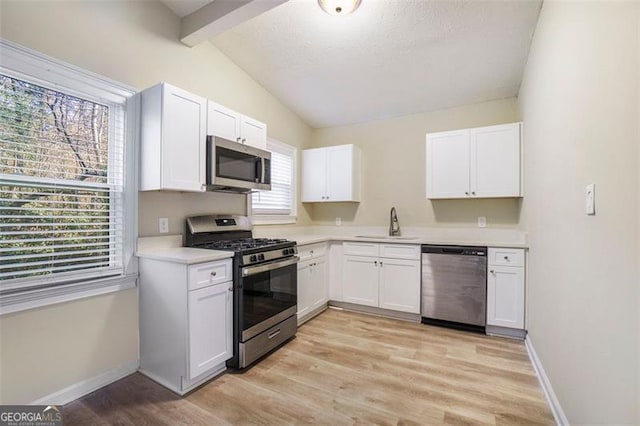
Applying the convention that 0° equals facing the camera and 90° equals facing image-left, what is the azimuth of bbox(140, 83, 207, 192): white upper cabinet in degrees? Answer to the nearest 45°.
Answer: approximately 315°

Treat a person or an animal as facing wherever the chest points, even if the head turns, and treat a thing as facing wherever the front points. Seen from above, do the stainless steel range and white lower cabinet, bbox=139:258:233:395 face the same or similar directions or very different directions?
same or similar directions

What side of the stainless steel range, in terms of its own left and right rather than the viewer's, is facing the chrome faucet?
left

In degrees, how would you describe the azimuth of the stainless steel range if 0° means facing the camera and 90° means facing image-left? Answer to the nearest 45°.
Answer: approximately 315°

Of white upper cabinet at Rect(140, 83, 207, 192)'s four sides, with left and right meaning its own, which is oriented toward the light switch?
front

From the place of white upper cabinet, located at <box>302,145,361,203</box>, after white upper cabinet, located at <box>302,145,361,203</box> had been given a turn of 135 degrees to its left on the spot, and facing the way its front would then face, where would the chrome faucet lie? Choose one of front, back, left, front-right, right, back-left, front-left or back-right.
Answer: front

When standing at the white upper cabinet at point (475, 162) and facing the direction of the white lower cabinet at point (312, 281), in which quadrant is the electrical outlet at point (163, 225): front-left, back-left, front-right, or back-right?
front-left

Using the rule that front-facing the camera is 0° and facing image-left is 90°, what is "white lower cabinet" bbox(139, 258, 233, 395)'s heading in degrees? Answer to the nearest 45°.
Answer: approximately 315°

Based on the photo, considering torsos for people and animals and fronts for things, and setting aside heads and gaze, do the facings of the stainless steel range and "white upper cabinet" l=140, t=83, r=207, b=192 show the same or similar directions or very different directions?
same or similar directions

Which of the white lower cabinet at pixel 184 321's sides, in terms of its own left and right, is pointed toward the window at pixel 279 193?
left

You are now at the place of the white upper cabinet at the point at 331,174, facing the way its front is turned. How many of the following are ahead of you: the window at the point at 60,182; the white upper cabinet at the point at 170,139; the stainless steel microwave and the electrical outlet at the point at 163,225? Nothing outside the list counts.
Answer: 4

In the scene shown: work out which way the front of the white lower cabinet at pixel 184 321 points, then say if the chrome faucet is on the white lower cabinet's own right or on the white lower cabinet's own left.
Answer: on the white lower cabinet's own left

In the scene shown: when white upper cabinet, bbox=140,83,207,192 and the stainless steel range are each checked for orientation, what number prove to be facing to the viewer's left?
0

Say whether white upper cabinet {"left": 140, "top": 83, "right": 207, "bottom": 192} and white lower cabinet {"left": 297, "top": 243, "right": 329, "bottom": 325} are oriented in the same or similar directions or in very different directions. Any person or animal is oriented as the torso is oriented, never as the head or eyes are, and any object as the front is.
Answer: same or similar directions
